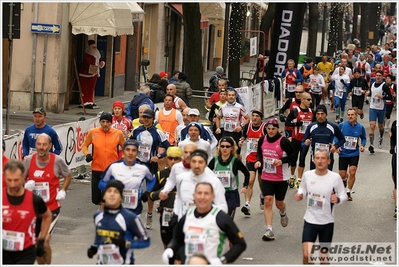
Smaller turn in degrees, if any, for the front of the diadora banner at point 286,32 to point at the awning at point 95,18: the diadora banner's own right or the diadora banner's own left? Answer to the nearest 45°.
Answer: approximately 45° to the diadora banner's own right

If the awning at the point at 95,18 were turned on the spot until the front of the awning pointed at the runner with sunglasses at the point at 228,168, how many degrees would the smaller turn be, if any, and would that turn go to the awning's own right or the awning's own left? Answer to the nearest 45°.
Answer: approximately 45° to the awning's own right

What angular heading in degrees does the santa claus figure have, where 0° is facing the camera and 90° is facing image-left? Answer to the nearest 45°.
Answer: approximately 315°

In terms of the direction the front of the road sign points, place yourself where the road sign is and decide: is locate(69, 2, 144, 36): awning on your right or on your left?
on your left

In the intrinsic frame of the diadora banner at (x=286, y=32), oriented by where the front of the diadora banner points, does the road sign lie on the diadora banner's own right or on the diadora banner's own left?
on the diadora banner's own right

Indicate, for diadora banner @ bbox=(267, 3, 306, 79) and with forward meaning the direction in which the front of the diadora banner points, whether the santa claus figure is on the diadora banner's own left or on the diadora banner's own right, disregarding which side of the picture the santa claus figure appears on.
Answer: on the diadora banner's own right

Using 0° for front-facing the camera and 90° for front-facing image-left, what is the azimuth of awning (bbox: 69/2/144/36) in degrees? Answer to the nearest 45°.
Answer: approximately 315°

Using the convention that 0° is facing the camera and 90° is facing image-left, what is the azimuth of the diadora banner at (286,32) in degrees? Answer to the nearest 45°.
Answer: approximately 0°
